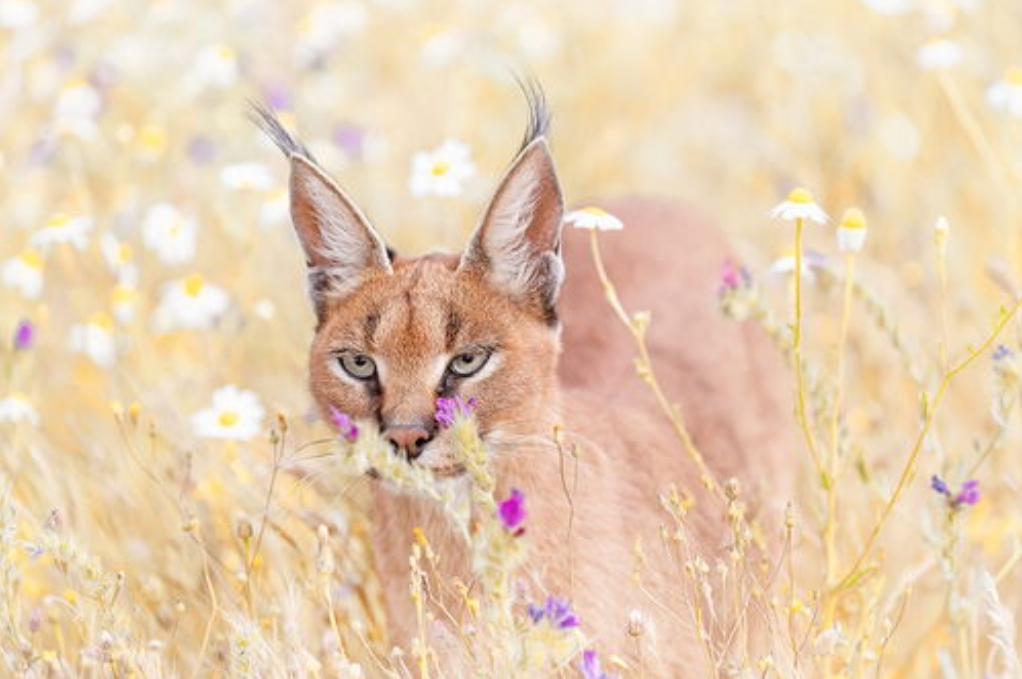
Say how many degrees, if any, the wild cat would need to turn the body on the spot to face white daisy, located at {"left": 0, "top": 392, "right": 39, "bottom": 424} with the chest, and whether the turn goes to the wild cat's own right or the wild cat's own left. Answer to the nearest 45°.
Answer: approximately 45° to the wild cat's own right

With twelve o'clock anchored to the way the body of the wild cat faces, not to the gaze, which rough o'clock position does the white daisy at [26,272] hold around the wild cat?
The white daisy is roughly at 3 o'clock from the wild cat.

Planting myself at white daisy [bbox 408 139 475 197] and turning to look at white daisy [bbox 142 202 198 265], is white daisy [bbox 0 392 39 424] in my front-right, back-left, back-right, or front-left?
front-left

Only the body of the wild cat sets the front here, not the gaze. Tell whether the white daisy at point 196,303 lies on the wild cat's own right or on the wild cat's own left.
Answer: on the wild cat's own right

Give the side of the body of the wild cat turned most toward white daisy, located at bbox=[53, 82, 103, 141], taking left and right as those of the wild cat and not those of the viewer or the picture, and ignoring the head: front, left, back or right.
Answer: right

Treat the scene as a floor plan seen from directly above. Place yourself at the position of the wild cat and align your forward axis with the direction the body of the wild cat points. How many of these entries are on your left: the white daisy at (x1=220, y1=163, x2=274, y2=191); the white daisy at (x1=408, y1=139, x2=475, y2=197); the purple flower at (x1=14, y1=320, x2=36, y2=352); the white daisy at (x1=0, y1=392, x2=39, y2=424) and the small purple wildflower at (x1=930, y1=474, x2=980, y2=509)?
1

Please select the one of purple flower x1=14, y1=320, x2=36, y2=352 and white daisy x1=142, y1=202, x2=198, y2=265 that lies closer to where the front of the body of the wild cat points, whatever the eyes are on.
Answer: the purple flower

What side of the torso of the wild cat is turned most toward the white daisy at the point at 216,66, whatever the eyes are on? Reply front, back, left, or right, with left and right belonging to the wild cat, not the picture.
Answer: right

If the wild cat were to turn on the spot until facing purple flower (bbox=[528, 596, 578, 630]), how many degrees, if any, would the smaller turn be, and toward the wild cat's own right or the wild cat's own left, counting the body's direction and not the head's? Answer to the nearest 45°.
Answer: approximately 45° to the wild cat's own left

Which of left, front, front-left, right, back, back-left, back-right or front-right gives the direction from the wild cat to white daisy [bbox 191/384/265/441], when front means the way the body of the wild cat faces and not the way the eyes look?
right

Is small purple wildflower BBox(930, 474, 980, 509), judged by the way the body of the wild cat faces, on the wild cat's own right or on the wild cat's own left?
on the wild cat's own left

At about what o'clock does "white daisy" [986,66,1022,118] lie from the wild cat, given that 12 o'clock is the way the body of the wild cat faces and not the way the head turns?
The white daisy is roughly at 6 o'clock from the wild cat.

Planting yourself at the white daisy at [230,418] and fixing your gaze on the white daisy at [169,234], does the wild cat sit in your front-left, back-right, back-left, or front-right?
back-right

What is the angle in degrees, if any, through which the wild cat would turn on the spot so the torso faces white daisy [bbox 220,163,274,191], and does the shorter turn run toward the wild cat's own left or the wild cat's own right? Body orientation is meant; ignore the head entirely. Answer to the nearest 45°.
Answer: approximately 90° to the wild cat's own right

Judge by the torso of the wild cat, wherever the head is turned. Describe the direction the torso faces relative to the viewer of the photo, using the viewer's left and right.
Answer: facing the viewer and to the left of the viewer
